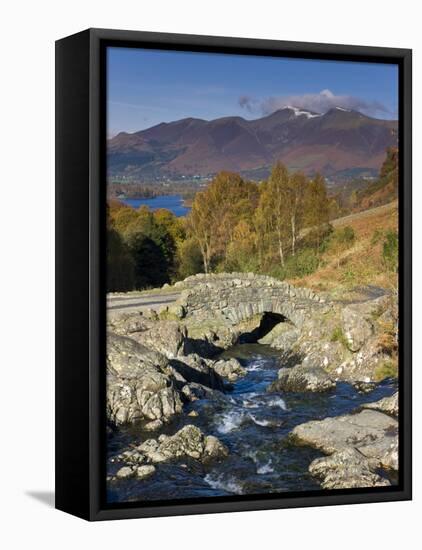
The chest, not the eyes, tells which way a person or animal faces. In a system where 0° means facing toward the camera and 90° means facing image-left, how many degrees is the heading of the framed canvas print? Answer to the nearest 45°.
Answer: approximately 315°
